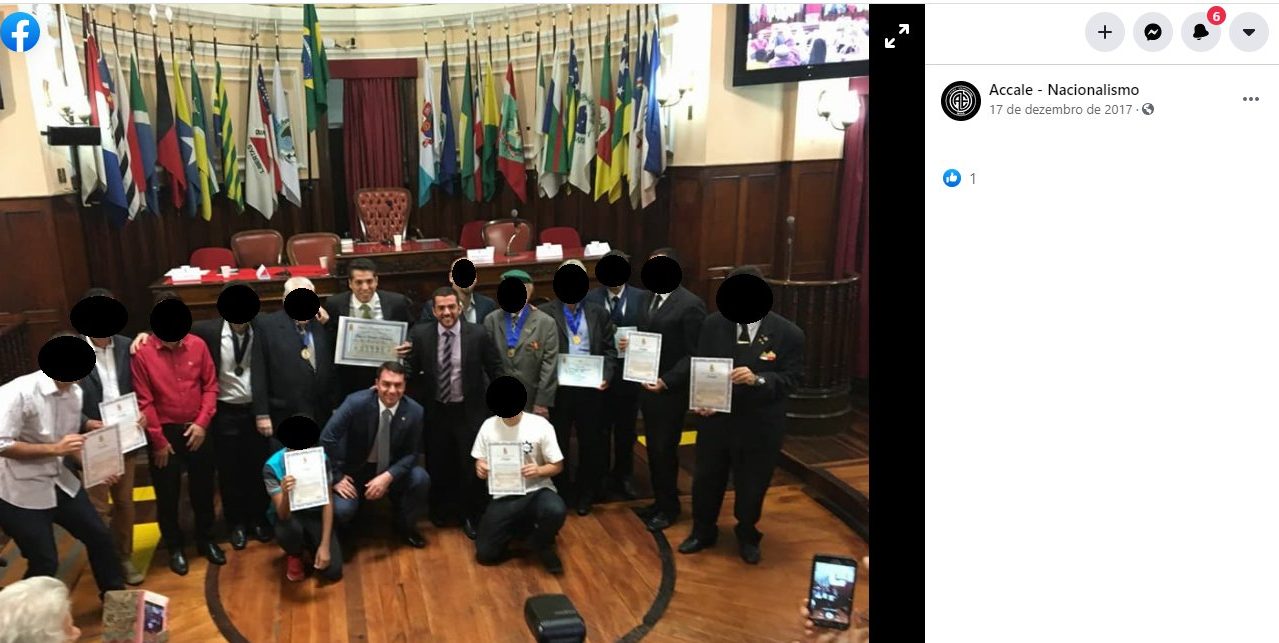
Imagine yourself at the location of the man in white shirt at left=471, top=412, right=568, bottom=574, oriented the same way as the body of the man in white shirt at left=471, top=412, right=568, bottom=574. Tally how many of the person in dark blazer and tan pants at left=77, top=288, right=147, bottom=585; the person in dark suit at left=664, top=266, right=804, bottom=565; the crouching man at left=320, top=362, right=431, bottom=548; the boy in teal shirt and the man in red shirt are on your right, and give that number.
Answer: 4

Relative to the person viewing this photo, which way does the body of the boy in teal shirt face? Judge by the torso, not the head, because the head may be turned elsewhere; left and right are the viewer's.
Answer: facing the viewer

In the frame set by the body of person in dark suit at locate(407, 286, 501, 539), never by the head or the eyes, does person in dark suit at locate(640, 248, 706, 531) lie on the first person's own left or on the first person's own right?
on the first person's own left

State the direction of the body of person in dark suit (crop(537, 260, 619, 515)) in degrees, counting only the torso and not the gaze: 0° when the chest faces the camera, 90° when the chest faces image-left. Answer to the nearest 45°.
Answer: approximately 0°

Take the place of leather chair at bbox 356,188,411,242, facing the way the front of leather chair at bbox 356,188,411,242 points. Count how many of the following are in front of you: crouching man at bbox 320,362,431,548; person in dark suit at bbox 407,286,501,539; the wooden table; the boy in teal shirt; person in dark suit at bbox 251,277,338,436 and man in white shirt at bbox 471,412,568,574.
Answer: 6

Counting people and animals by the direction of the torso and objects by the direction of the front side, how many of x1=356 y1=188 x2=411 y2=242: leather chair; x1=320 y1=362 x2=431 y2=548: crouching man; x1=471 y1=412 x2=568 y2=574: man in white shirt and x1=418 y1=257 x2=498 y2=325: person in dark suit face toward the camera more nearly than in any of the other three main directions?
4

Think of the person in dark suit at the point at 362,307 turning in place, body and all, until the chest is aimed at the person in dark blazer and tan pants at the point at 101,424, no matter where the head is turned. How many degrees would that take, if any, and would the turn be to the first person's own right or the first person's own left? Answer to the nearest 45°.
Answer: approximately 45° to the first person's own right

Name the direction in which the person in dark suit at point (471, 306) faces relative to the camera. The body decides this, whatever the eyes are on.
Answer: toward the camera

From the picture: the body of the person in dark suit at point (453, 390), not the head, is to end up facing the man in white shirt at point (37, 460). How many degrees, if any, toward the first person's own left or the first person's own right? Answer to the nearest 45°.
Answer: approximately 45° to the first person's own right

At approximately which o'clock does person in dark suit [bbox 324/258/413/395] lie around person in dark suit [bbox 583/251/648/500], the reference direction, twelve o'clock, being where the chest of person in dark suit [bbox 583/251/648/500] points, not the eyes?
person in dark suit [bbox 324/258/413/395] is roughly at 3 o'clock from person in dark suit [bbox 583/251/648/500].

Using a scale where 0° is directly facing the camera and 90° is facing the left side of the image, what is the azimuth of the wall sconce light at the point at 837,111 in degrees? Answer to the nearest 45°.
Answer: approximately 45°

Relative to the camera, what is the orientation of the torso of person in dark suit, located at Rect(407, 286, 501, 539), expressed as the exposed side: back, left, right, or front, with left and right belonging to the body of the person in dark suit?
front
